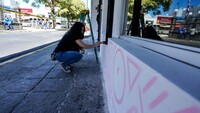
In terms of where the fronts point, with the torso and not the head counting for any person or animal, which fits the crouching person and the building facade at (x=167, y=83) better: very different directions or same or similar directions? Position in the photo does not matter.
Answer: very different directions

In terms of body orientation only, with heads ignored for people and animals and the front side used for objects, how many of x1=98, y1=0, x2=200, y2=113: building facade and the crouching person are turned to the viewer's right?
1

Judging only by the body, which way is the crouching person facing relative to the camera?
to the viewer's right

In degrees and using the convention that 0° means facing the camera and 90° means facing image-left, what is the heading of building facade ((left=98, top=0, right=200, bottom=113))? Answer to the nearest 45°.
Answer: approximately 45°

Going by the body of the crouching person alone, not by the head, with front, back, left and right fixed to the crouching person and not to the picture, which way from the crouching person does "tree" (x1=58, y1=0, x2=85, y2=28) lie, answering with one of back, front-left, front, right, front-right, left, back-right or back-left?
left

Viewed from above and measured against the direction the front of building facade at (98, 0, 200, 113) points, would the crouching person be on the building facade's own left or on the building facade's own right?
on the building facade's own right
